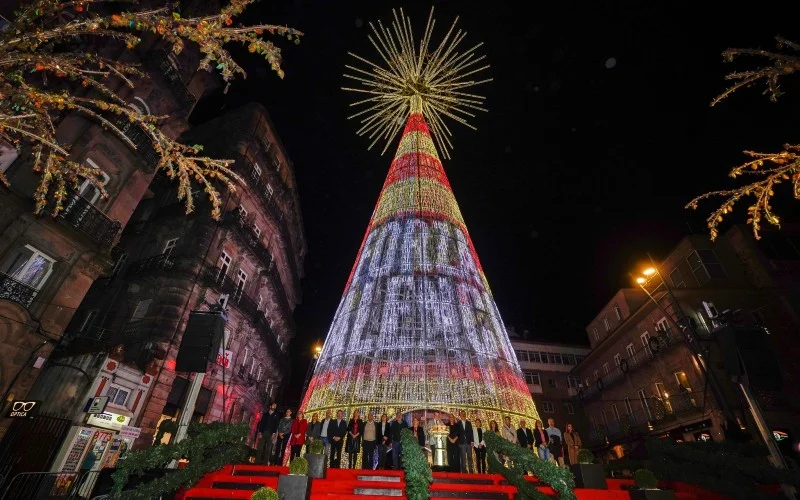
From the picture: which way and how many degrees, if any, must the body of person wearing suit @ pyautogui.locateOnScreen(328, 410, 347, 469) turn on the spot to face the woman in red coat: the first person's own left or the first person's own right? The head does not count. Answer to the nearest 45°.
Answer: approximately 135° to the first person's own right

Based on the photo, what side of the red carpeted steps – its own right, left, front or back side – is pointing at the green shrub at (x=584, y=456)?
left

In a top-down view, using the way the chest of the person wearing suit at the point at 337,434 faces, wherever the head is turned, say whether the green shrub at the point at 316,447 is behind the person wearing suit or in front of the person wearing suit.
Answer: in front

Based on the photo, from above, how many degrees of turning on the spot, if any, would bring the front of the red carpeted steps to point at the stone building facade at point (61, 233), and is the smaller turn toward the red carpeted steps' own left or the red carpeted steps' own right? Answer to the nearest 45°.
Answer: approximately 90° to the red carpeted steps' own right

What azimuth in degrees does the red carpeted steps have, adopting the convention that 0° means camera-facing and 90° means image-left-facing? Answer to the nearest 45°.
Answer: approximately 0°

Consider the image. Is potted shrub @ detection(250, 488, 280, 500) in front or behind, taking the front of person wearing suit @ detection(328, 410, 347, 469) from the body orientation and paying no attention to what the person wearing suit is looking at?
in front

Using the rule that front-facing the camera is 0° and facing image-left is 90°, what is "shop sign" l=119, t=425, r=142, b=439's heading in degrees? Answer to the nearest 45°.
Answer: approximately 315°

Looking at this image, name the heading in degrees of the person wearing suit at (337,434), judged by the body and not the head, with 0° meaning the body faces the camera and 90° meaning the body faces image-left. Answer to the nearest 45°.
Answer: approximately 0°
